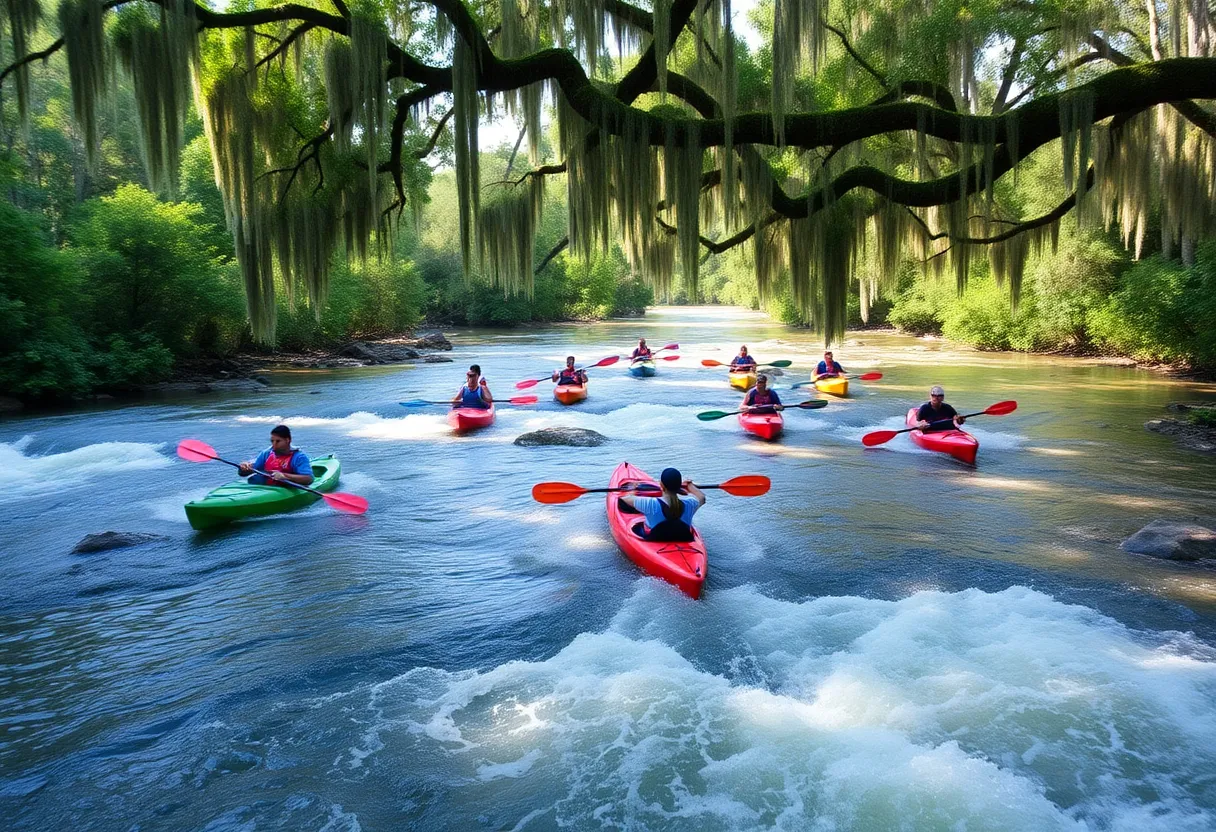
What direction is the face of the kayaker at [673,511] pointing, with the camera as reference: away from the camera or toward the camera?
away from the camera

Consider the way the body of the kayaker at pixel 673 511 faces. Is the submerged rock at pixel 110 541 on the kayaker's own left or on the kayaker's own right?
on the kayaker's own left

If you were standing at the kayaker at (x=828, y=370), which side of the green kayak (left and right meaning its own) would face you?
back

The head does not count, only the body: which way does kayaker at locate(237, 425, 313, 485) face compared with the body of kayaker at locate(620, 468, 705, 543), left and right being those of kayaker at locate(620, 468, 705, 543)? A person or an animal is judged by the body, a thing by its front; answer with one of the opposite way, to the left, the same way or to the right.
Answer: the opposite way

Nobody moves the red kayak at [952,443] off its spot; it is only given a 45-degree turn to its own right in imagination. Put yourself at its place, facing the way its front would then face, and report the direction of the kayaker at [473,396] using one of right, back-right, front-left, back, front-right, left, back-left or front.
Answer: right

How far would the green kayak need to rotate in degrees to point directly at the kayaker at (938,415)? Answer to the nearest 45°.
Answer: approximately 135° to its left

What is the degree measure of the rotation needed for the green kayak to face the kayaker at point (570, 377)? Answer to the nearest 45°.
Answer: approximately 180°

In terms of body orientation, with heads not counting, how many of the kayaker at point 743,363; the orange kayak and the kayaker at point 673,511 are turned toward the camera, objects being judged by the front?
2

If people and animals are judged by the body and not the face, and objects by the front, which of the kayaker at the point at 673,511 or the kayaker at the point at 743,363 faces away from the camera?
the kayaker at the point at 673,511
